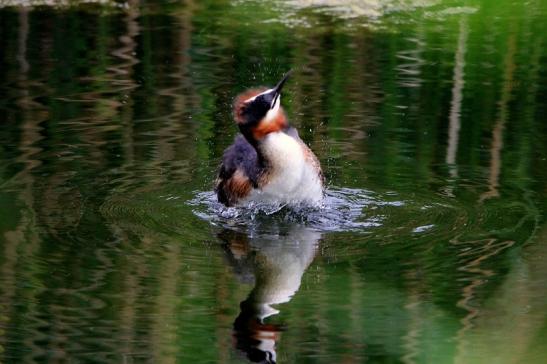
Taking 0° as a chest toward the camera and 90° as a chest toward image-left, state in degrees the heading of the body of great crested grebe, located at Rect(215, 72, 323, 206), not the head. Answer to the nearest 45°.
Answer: approximately 315°
